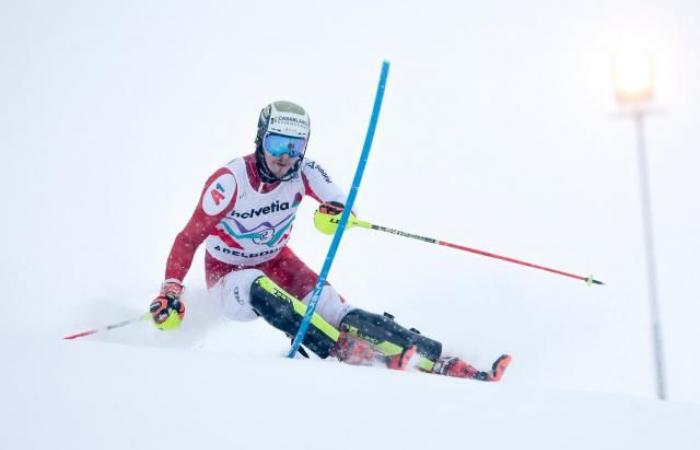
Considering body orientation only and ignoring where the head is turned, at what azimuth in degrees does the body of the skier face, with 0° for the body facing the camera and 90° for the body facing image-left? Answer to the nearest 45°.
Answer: approximately 315°

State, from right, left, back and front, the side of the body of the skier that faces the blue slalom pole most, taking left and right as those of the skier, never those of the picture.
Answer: front

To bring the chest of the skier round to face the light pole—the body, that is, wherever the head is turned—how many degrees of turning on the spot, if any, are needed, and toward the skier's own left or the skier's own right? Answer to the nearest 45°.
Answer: approximately 135° to the skier's own left
